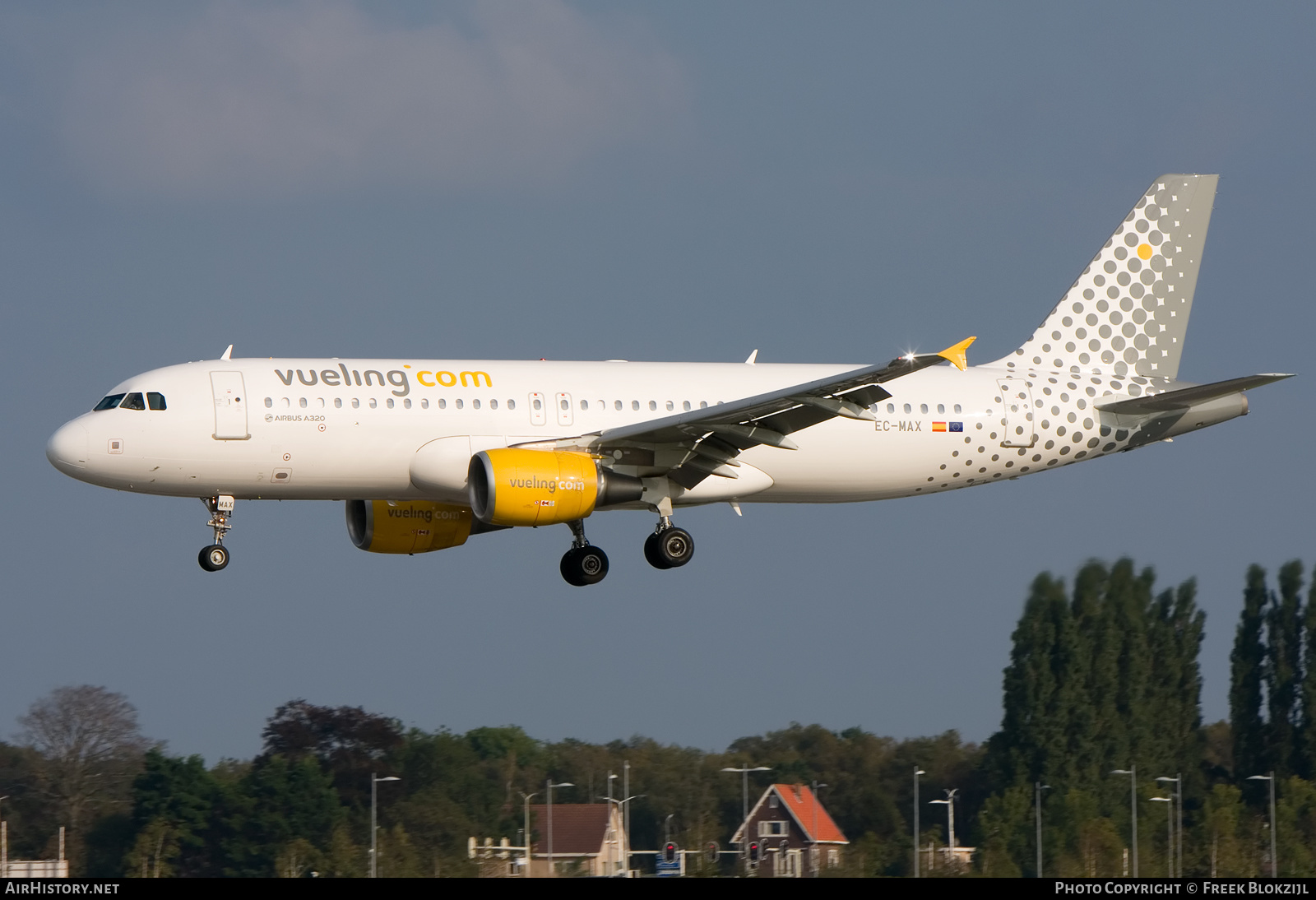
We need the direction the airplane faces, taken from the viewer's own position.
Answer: facing to the left of the viewer

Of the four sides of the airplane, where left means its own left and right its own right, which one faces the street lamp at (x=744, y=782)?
right

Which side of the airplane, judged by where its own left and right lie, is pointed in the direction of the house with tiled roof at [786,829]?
right

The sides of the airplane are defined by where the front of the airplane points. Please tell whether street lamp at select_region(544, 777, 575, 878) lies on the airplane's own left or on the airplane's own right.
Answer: on the airplane's own right

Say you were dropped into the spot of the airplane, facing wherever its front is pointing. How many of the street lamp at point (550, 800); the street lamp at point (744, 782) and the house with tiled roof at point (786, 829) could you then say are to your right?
3

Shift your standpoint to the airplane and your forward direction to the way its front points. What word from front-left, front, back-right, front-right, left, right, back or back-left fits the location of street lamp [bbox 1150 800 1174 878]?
back-right

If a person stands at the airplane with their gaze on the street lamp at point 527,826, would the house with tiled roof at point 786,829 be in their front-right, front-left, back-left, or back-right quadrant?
front-right

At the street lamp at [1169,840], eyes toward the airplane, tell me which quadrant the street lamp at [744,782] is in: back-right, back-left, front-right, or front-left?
front-right

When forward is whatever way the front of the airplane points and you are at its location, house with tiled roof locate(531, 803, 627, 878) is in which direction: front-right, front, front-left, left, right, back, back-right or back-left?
right

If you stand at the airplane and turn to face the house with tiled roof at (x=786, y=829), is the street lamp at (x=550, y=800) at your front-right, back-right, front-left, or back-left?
front-left
